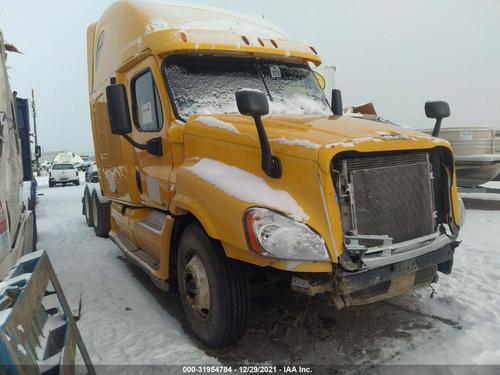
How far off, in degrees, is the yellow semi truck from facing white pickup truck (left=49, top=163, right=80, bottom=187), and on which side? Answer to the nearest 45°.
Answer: approximately 180°

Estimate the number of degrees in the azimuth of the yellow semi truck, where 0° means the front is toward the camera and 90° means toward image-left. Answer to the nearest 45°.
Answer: approximately 315°
